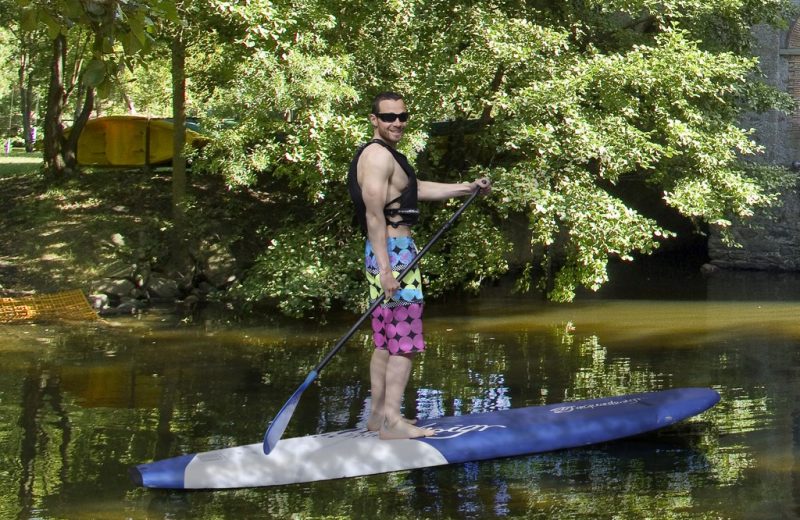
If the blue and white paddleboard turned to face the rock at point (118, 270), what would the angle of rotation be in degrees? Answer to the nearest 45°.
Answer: approximately 135° to its left

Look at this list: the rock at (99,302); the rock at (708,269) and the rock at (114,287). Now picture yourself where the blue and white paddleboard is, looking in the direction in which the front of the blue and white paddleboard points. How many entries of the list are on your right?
0

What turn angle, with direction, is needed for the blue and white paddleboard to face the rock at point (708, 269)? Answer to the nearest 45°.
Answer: approximately 90° to its left

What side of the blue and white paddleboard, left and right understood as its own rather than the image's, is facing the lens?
right

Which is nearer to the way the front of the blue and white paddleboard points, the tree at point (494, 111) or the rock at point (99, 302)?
the tree

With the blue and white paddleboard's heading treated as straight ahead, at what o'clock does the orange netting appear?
The orange netting is roughly at 8 o'clock from the blue and white paddleboard.

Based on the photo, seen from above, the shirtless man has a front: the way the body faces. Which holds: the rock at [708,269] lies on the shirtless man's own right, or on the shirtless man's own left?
on the shirtless man's own left
